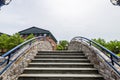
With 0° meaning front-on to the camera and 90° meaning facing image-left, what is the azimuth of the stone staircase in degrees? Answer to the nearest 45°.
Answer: approximately 0°
